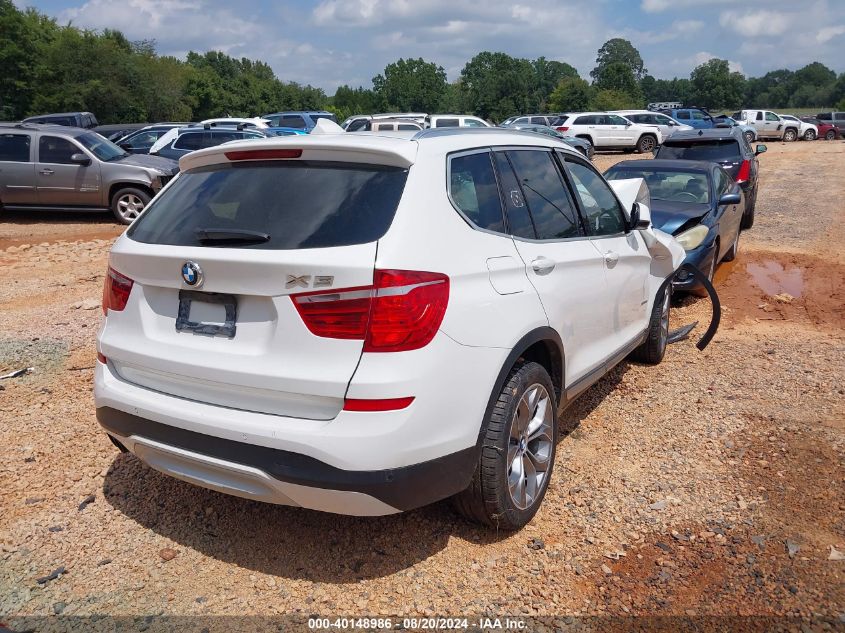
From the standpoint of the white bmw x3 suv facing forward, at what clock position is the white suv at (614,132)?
The white suv is roughly at 11 o'clock from the white bmw x3 suv.

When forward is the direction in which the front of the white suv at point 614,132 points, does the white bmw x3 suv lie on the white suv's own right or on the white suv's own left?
on the white suv's own right

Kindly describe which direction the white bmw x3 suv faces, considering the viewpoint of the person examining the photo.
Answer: facing away from the viewer and to the right of the viewer

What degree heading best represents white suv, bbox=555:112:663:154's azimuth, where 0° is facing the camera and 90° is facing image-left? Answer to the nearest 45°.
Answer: approximately 270°

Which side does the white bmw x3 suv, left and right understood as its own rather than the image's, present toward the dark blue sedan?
front

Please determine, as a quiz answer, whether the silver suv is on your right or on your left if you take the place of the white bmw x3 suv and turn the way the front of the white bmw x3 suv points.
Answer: on your left

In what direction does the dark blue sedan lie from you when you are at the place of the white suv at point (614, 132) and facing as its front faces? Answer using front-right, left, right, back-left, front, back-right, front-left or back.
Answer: right

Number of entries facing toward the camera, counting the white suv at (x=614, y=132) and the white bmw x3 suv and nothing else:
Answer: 0
